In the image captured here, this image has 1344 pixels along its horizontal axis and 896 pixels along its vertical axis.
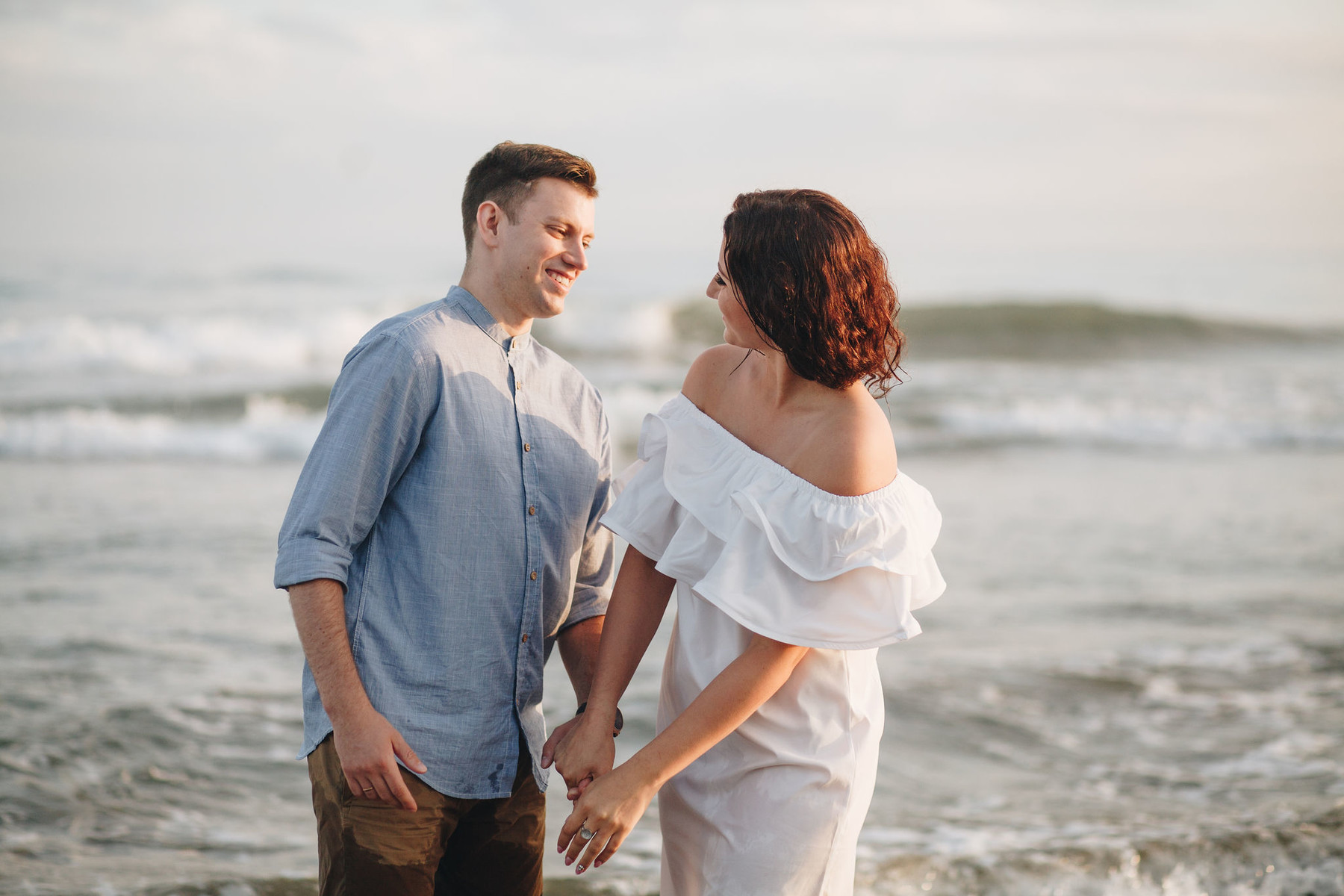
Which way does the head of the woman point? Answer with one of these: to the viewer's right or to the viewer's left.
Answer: to the viewer's left

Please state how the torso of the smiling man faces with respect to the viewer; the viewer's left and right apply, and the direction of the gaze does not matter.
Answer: facing the viewer and to the right of the viewer
